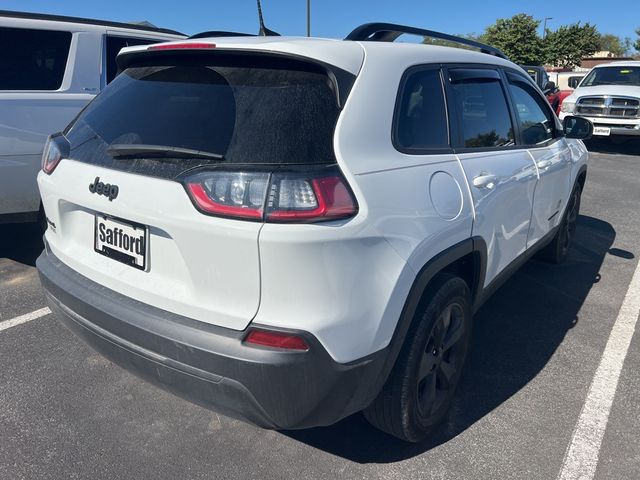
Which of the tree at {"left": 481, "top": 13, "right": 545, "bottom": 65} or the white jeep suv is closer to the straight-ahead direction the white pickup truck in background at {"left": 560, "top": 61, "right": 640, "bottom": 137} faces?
the white jeep suv

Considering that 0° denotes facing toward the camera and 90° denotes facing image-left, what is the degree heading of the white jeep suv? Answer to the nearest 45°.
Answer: approximately 225°

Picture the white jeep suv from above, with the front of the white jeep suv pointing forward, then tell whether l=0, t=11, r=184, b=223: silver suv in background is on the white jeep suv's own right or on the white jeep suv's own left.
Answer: on the white jeep suv's own left

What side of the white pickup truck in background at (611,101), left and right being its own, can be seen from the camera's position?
front

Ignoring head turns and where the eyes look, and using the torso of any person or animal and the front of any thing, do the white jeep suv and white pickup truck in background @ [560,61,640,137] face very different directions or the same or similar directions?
very different directions

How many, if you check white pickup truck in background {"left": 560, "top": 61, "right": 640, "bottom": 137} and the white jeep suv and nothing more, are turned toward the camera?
1

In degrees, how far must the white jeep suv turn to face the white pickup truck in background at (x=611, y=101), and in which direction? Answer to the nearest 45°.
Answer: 0° — it already faces it

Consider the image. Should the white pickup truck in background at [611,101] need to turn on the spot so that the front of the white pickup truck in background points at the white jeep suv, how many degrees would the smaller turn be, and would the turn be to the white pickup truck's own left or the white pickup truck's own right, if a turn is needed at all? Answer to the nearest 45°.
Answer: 0° — it already faces it

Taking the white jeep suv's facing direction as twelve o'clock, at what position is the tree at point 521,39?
The tree is roughly at 11 o'clock from the white jeep suv.

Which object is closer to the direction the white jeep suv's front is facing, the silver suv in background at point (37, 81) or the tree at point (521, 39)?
the tree

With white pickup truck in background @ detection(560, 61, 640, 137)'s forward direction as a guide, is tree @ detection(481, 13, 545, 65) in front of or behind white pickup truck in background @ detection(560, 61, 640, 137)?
behind

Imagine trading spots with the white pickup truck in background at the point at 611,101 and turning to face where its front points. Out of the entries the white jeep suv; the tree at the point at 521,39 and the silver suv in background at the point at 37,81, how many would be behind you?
1
